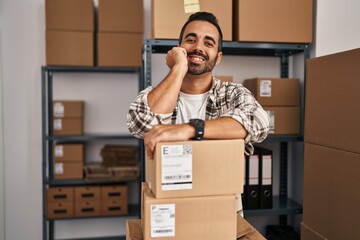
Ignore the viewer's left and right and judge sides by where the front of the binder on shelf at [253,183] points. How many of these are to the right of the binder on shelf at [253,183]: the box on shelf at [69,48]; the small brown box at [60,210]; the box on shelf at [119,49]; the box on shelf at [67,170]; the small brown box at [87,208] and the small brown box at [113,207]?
6

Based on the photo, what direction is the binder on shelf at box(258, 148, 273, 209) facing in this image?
toward the camera

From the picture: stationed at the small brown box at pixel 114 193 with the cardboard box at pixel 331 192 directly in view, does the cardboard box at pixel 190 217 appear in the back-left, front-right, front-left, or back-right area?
front-right

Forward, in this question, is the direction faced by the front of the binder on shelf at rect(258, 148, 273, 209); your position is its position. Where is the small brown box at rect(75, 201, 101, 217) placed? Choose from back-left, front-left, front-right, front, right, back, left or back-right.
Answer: right

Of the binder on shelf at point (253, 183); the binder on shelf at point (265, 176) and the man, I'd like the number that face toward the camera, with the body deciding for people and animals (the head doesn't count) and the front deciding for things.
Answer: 3

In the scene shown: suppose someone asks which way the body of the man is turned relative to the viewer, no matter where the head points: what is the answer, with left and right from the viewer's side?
facing the viewer

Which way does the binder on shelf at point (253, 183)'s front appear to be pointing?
toward the camera

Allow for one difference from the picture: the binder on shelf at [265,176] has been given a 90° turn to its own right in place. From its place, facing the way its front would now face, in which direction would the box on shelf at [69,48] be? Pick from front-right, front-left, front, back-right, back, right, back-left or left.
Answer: front

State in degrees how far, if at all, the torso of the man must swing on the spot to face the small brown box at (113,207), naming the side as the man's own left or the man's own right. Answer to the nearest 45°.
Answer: approximately 135° to the man's own right

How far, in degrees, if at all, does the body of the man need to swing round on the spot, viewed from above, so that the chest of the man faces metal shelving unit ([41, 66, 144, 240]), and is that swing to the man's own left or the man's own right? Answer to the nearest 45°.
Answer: approximately 135° to the man's own right
